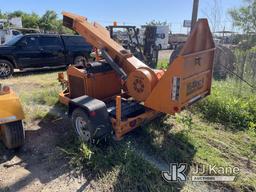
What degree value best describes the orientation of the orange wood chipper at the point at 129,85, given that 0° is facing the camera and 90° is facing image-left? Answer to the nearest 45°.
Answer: approximately 135°

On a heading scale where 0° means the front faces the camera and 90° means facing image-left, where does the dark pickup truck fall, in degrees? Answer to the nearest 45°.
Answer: approximately 45°

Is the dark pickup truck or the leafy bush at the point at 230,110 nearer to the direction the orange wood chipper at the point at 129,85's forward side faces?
the dark pickup truck

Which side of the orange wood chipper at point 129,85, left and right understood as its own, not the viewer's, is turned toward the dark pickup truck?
front

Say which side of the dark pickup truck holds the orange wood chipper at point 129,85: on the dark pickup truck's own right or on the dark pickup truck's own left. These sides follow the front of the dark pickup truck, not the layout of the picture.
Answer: on the dark pickup truck's own left

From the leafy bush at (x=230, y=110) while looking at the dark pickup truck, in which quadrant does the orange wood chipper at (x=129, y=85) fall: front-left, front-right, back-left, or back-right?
front-left

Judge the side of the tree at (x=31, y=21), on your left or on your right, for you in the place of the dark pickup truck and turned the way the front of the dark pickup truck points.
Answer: on your right

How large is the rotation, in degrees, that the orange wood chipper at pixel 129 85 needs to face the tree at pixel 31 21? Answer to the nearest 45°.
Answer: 0° — it already faces it

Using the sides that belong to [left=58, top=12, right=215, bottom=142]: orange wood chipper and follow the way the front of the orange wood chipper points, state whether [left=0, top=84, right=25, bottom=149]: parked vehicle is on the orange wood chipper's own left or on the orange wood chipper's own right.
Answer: on the orange wood chipper's own left

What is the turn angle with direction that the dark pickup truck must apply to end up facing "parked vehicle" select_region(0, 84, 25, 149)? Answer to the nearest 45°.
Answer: approximately 45° to its left

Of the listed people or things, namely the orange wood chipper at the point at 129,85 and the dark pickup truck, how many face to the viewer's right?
0
